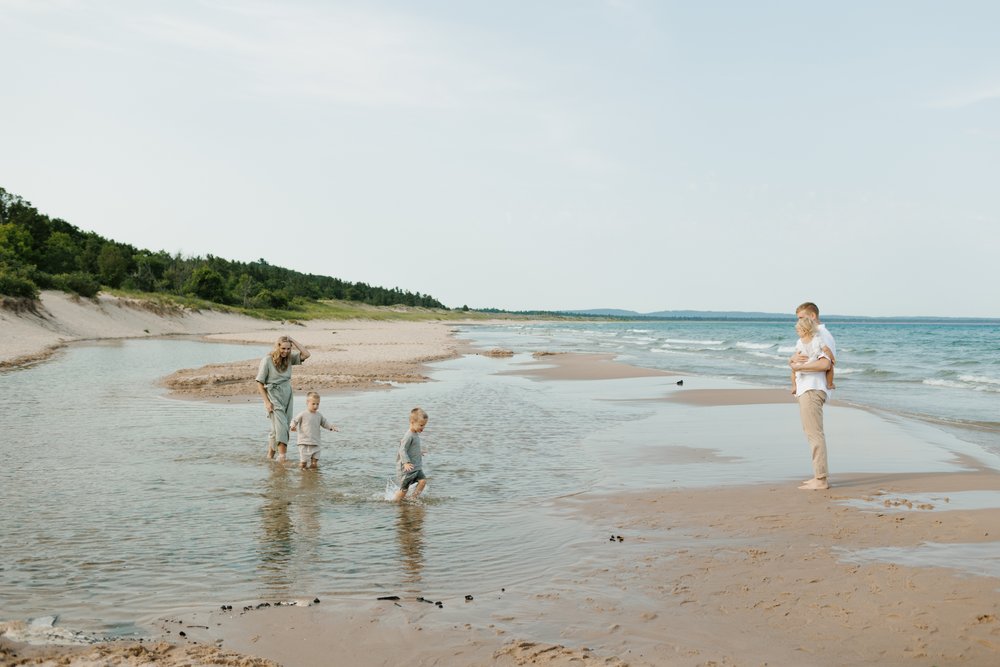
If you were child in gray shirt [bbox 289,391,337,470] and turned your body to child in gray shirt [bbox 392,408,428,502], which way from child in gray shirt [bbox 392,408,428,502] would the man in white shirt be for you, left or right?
left

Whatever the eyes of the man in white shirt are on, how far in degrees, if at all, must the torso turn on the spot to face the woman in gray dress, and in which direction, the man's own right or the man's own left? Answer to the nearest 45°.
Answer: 0° — they already face them

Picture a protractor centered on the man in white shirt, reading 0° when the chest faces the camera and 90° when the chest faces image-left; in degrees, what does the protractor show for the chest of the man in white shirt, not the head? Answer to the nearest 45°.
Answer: approximately 90°

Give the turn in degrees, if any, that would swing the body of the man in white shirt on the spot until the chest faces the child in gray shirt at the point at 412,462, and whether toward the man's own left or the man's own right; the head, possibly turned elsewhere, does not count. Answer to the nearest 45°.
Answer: approximately 45° to the man's own left

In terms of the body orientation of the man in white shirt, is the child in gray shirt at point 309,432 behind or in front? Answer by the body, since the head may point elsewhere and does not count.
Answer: in front
